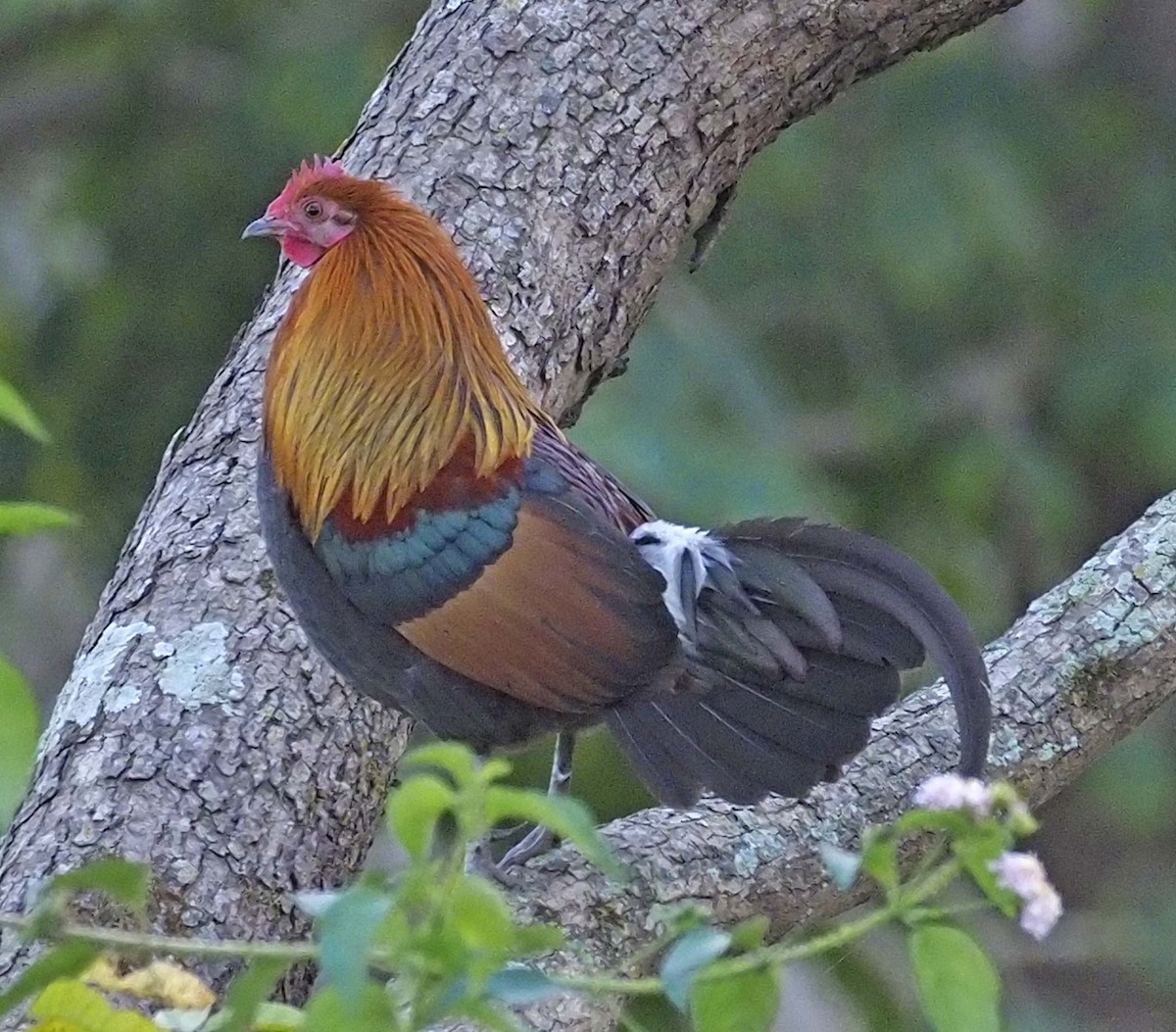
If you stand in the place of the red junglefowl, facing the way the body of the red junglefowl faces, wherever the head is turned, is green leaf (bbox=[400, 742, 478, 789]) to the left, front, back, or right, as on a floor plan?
left

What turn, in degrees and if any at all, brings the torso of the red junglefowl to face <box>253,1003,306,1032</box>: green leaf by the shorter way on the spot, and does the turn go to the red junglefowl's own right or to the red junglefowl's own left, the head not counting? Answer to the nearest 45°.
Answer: approximately 90° to the red junglefowl's own left

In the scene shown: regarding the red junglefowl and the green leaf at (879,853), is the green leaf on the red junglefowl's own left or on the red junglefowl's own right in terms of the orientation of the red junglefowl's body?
on the red junglefowl's own left

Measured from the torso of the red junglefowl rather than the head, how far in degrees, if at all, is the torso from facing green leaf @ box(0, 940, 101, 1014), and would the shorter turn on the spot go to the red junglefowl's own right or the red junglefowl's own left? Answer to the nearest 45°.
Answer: approximately 90° to the red junglefowl's own left

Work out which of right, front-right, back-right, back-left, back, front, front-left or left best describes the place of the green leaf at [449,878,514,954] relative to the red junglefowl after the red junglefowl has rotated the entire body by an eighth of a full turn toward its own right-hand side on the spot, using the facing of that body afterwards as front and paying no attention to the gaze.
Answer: back-left

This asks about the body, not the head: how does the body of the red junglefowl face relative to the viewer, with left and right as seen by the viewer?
facing to the left of the viewer

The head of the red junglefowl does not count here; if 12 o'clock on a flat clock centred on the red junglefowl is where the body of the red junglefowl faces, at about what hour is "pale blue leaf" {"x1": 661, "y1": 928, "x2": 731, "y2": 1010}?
The pale blue leaf is roughly at 9 o'clock from the red junglefowl.

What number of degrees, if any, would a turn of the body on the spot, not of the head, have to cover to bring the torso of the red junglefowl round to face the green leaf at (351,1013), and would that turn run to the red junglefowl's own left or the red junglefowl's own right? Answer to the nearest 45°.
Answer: approximately 90° to the red junglefowl's own left

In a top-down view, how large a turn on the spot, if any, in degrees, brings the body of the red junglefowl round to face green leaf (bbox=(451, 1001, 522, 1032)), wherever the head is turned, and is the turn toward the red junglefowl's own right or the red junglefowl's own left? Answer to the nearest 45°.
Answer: approximately 90° to the red junglefowl's own left

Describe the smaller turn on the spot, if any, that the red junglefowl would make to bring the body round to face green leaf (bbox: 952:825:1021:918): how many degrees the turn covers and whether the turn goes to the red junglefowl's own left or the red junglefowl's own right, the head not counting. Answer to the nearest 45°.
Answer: approximately 90° to the red junglefowl's own left
